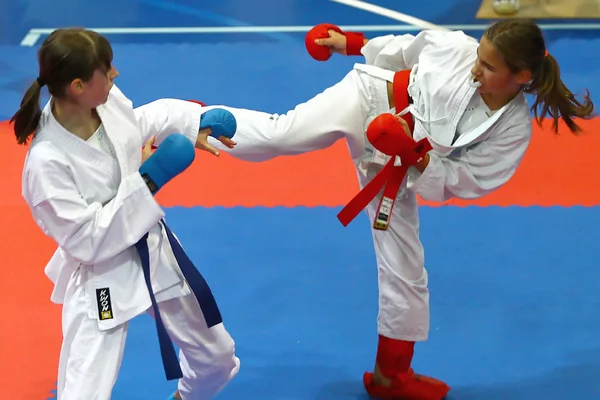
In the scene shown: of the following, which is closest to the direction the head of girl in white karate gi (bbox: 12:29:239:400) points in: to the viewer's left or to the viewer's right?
to the viewer's right

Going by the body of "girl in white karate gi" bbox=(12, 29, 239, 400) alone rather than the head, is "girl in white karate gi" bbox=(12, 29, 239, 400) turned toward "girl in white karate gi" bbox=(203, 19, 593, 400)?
no

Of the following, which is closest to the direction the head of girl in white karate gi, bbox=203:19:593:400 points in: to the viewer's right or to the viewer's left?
to the viewer's left

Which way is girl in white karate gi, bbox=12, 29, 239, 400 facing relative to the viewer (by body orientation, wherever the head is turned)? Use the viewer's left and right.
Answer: facing the viewer and to the right of the viewer
